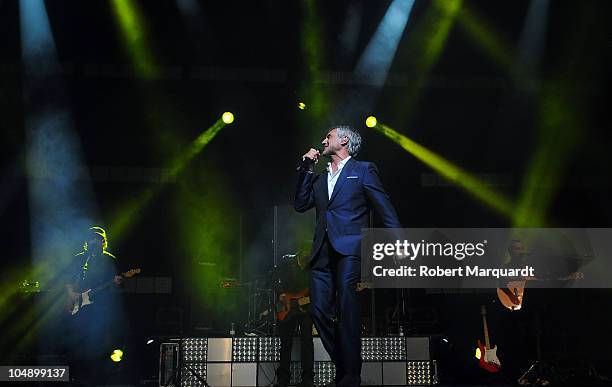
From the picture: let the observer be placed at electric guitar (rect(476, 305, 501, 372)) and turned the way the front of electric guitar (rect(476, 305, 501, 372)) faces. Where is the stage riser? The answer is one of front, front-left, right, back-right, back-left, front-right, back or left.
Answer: front-right

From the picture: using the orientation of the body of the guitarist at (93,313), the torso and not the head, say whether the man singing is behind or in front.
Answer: in front

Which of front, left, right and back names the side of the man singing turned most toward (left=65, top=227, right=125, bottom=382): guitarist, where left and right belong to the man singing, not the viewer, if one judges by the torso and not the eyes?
right

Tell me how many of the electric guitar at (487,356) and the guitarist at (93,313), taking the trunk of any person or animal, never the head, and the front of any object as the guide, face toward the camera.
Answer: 2

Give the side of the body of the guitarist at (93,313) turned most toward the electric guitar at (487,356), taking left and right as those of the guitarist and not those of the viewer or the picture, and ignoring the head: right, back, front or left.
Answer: left

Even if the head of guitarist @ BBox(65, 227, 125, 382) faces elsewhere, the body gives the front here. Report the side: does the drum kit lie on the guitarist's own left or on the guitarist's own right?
on the guitarist's own left

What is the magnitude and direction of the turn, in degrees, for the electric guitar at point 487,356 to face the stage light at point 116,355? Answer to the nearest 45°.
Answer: approximately 90° to its right

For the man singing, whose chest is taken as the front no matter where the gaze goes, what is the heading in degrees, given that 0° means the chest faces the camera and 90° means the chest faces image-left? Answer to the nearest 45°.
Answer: approximately 45°
